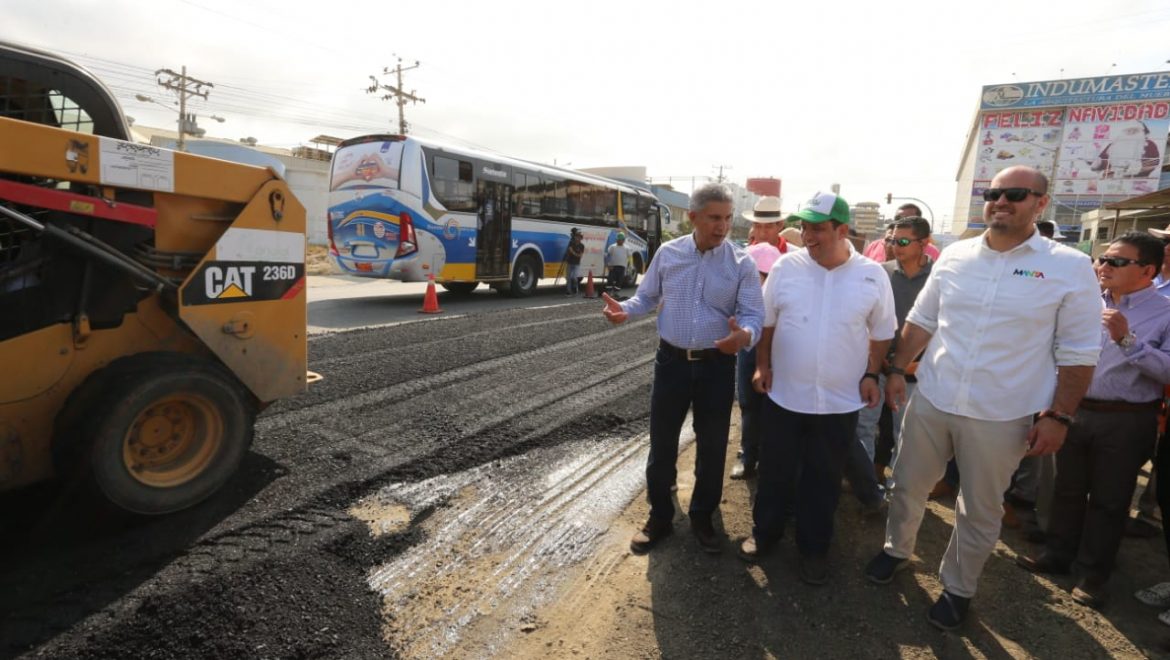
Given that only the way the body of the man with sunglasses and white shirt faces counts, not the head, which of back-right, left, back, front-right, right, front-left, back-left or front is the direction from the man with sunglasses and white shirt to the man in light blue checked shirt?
front-right

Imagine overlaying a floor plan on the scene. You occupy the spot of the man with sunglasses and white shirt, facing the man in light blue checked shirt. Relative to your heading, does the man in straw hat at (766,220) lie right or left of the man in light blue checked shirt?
right

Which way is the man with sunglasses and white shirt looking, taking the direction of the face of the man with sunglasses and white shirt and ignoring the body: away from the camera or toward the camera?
toward the camera

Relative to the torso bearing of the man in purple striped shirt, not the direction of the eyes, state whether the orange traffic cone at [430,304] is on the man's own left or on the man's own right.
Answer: on the man's own right

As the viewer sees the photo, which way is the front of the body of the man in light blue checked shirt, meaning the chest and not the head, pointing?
toward the camera

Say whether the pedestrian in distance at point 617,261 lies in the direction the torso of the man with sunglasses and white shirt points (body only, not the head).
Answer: no

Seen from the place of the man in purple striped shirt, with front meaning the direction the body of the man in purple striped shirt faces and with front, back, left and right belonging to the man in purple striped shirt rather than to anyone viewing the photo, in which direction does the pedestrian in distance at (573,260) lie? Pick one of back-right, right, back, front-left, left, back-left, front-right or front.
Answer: right

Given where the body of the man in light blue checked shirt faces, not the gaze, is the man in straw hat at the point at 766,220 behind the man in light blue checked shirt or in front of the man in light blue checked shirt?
behind

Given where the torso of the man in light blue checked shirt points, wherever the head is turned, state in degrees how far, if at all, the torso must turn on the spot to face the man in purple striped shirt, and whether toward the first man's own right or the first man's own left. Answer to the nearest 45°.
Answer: approximately 90° to the first man's own left

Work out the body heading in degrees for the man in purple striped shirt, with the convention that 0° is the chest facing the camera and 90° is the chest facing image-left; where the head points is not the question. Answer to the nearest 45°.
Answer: approximately 45°

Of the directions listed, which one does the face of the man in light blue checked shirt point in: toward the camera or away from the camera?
toward the camera

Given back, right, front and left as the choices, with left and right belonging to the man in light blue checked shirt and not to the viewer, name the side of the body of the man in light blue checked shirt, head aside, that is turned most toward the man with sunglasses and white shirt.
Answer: left

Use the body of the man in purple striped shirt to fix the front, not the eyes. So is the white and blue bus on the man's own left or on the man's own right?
on the man's own right
